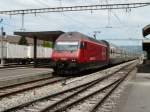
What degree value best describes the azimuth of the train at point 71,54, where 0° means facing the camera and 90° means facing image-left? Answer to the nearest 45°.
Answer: approximately 45°
